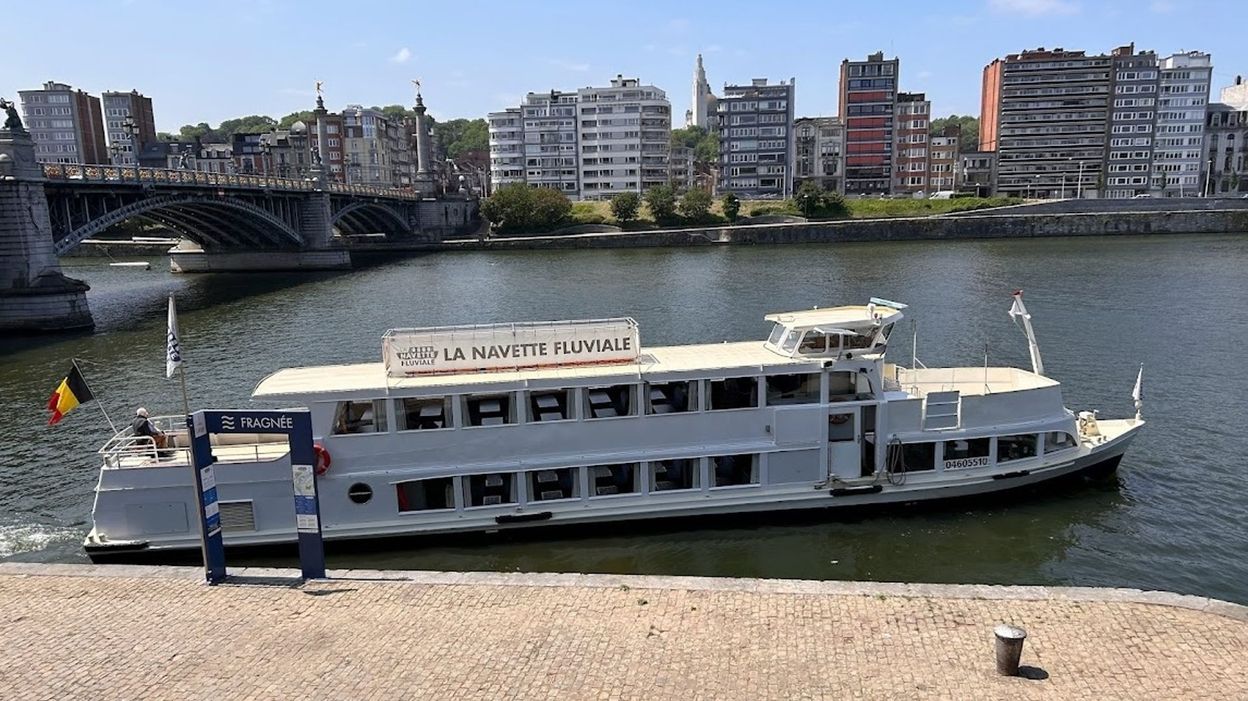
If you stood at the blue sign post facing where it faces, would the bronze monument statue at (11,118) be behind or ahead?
behind

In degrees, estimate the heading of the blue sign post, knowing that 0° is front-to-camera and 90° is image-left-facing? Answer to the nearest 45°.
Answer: approximately 0°

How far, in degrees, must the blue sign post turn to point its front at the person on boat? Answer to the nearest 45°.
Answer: approximately 135° to its right

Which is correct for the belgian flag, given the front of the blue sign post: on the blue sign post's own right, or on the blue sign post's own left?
on the blue sign post's own right

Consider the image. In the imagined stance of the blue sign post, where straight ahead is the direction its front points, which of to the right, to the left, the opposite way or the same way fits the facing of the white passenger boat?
to the left

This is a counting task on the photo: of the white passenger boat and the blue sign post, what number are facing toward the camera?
1

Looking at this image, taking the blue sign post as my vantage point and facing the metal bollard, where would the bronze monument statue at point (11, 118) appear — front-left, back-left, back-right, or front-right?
back-left

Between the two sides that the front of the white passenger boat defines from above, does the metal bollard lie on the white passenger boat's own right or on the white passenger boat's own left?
on the white passenger boat's own right

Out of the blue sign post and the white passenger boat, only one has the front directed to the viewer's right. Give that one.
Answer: the white passenger boat

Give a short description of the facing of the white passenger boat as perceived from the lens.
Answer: facing to the right of the viewer
